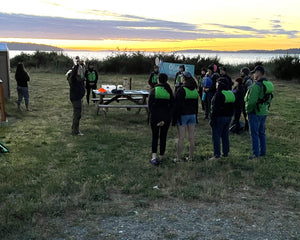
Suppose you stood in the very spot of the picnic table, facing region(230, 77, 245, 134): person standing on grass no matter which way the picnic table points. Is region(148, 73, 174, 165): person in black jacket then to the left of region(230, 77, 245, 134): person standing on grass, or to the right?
right

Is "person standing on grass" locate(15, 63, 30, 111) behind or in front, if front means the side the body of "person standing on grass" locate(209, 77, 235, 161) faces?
in front

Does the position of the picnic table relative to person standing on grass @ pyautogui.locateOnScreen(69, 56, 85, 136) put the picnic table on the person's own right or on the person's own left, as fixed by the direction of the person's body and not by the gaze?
on the person's own left

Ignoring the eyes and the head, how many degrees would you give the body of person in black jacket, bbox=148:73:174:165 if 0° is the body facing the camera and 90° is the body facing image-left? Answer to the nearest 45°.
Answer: approximately 180°

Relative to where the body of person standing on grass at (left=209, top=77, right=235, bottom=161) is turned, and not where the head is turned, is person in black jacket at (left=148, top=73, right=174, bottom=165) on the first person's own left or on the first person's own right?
on the first person's own left

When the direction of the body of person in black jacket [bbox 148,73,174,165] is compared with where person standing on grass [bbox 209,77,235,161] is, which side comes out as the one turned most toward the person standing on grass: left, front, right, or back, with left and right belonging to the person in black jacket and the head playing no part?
right

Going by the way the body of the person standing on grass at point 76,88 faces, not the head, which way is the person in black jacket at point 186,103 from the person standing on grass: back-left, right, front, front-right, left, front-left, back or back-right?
front-right

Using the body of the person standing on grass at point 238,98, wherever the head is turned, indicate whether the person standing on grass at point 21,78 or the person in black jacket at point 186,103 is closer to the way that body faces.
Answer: the person standing on grass

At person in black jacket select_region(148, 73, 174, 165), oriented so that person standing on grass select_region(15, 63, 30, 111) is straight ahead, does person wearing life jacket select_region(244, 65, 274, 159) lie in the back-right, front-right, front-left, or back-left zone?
back-right

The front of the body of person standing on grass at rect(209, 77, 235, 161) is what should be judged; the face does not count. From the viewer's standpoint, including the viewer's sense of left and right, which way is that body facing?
facing away from the viewer and to the left of the viewer
